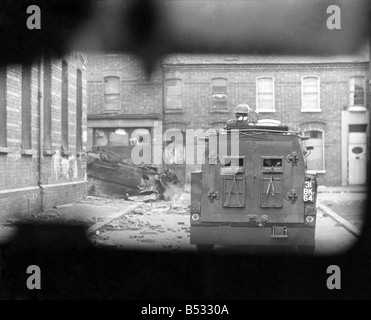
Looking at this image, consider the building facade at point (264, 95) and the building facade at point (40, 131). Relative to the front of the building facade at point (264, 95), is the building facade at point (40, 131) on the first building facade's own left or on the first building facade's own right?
on the first building facade's own right

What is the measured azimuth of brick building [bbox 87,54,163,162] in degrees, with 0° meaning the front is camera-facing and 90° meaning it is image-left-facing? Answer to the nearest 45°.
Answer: approximately 0°

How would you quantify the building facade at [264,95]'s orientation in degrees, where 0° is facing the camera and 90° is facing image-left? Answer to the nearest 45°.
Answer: approximately 0°
